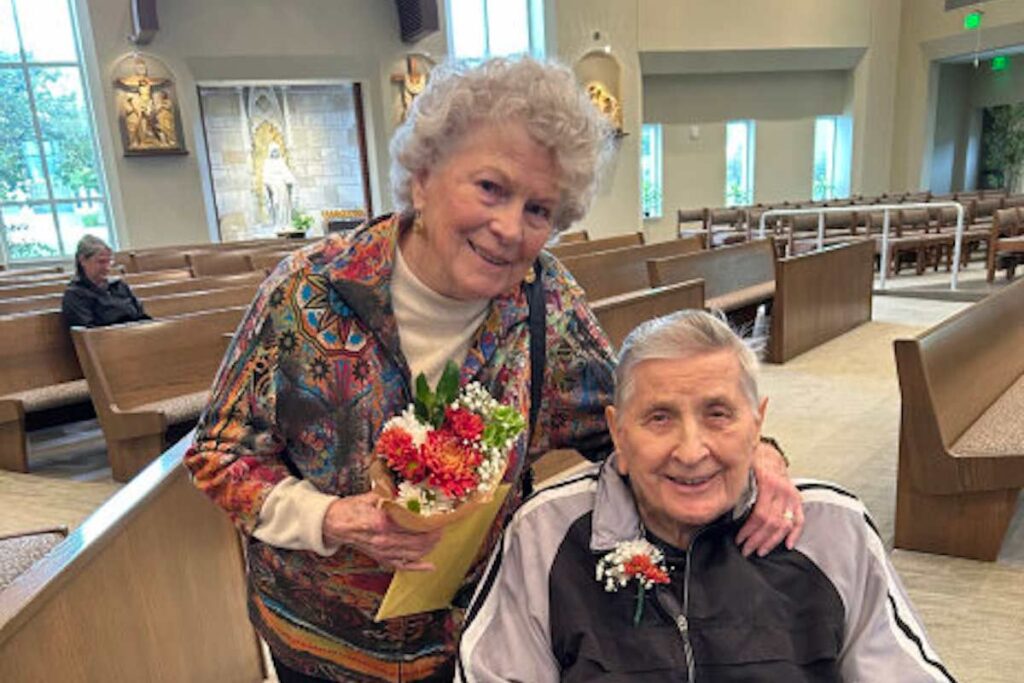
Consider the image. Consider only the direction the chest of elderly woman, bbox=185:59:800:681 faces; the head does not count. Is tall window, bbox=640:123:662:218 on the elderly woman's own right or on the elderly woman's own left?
on the elderly woman's own left

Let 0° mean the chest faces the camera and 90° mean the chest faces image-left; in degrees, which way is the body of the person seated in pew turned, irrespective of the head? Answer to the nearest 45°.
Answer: approximately 315°

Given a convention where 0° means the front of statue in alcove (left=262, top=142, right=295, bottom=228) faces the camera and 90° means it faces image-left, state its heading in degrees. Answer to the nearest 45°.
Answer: approximately 0°

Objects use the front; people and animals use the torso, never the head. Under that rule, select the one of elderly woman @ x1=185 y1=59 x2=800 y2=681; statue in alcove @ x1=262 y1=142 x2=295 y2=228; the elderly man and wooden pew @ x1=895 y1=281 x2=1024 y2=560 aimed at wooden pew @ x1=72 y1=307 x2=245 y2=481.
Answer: the statue in alcove

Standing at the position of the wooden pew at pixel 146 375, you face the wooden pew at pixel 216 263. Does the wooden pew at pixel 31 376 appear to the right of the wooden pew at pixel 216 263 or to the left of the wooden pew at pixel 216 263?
left

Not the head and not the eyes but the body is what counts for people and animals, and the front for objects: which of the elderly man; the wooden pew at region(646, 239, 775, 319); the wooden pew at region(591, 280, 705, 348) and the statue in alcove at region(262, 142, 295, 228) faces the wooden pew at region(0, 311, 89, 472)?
the statue in alcove

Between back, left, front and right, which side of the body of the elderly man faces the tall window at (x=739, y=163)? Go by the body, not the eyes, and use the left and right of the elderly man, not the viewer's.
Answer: back

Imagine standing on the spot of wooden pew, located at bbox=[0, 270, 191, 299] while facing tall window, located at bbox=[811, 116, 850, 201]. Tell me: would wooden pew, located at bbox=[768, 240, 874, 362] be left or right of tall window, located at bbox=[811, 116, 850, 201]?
right
